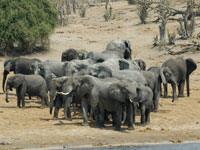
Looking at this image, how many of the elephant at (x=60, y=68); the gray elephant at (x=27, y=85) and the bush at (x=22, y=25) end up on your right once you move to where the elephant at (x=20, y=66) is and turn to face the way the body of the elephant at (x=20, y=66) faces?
1

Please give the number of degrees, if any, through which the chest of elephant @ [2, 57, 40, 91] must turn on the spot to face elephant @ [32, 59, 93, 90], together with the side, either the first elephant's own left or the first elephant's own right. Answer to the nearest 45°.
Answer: approximately 135° to the first elephant's own left

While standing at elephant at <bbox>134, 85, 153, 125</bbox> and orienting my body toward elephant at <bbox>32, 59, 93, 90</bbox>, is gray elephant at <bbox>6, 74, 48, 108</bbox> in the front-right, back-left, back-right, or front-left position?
front-left

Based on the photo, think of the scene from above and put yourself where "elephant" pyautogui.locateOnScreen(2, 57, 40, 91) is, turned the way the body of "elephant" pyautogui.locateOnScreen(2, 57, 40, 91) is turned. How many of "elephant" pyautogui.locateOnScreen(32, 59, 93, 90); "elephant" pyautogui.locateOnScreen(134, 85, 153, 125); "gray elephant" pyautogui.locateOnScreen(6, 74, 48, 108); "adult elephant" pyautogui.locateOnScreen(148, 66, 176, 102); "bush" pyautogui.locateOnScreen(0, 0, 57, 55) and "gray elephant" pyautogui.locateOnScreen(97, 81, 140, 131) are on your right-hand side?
1

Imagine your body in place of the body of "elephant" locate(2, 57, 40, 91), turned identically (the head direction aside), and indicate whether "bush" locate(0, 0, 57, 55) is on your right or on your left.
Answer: on your right

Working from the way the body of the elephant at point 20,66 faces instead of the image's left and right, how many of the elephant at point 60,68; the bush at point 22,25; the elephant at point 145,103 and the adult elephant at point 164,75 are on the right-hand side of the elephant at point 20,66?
1

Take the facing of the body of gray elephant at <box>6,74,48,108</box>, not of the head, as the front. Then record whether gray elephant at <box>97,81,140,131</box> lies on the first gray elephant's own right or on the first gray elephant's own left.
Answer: on the first gray elephant's own left

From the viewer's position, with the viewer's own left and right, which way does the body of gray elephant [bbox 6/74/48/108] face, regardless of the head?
facing to the left of the viewer

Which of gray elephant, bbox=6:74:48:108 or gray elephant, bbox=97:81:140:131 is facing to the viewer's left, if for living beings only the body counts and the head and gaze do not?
gray elephant, bbox=6:74:48:108

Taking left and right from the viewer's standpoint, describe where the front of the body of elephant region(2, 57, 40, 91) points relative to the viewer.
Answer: facing to the left of the viewer

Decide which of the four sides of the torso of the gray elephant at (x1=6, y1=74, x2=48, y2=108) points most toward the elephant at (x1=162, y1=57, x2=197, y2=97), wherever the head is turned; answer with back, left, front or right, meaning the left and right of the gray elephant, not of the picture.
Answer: back

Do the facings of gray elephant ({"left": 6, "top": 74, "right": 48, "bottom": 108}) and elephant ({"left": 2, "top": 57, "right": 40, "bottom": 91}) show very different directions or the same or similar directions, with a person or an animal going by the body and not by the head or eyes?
same or similar directions

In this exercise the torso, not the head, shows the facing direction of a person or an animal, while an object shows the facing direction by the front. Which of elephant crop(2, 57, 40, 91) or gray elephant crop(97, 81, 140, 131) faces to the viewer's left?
the elephant

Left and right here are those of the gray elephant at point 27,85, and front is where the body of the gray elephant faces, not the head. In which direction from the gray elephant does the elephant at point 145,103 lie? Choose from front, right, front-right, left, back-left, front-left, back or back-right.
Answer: back-left

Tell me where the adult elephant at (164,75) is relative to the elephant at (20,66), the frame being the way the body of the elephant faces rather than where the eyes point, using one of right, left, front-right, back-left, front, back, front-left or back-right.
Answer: back-left
